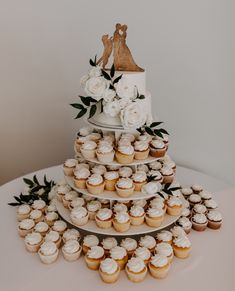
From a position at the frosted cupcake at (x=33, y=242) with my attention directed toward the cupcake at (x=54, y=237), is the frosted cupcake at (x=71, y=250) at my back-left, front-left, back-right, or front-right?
front-right

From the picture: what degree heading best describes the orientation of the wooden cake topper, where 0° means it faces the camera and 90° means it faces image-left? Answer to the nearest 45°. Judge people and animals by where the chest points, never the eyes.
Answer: approximately 0°
